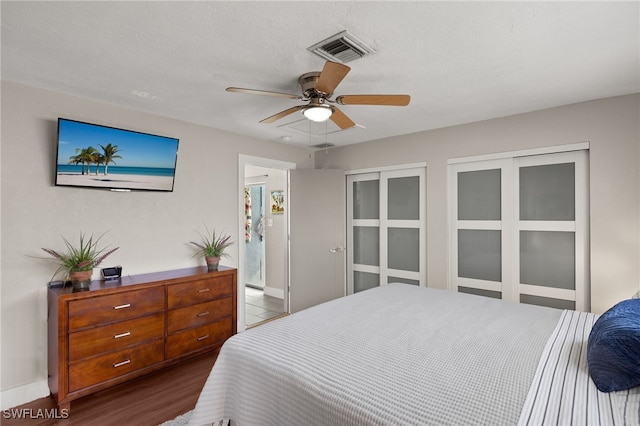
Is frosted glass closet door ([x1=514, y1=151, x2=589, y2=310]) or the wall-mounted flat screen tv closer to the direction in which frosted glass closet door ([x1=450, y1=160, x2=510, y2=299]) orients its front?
the wall-mounted flat screen tv

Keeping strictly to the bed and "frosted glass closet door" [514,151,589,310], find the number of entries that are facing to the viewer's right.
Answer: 0

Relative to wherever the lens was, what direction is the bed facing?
facing away from the viewer and to the left of the viewer

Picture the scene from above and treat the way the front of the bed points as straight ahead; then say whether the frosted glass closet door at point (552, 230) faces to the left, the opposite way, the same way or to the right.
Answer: to the left

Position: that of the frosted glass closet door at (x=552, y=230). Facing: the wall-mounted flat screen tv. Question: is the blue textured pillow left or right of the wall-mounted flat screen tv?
left

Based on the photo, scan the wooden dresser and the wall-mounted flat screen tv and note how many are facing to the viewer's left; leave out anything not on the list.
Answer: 0

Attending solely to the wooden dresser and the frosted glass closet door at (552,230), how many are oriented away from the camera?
0

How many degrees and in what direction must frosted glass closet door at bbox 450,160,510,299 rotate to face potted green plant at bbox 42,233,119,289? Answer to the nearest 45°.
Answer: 0° — it already faces it

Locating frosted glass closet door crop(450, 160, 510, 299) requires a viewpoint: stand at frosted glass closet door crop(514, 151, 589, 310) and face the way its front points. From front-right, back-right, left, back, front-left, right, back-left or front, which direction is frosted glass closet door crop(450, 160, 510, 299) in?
front-right

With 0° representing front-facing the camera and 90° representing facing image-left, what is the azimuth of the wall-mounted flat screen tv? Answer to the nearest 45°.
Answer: approximately 315°

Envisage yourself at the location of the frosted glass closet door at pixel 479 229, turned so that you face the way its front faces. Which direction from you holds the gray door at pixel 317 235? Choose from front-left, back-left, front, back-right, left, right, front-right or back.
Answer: front-right

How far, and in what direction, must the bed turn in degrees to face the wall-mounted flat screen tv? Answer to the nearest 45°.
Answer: approximately 45° to its left

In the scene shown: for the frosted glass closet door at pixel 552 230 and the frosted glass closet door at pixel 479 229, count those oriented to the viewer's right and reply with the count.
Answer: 0
